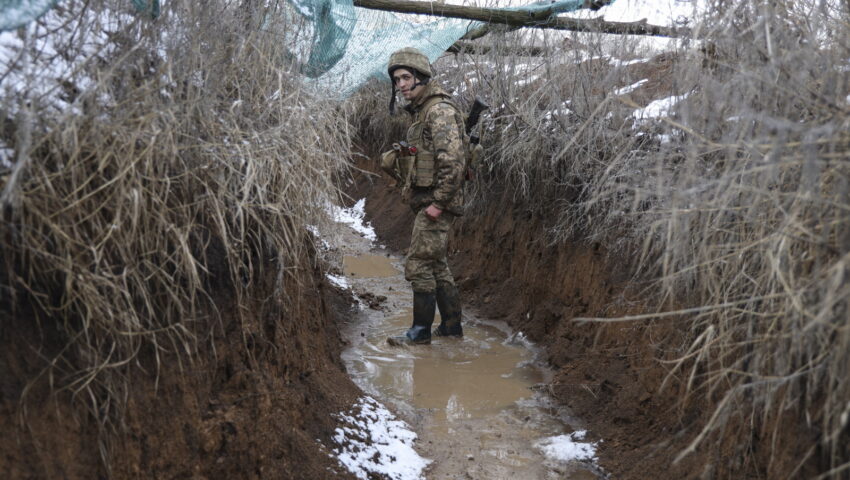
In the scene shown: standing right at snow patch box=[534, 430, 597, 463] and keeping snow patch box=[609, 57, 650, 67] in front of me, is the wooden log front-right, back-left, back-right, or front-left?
front-left

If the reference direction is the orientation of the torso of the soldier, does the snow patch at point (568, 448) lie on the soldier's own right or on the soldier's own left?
on the soldier's own left

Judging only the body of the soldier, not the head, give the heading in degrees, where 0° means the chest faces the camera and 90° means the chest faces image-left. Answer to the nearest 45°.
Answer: approximately 90°

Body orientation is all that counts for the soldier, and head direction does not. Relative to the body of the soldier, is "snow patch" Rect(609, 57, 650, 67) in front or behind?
behind

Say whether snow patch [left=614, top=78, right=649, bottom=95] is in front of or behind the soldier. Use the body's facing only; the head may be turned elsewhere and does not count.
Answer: behind
